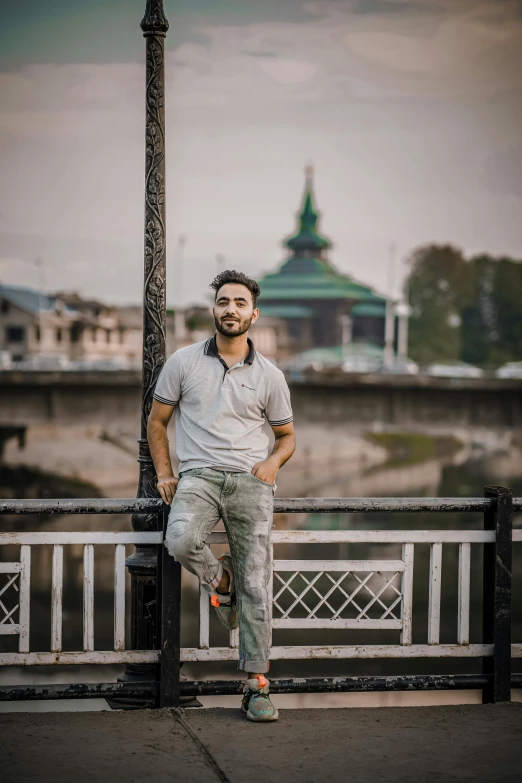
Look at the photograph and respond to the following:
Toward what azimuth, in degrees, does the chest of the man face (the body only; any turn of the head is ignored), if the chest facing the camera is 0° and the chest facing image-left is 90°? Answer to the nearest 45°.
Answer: approximately 0°

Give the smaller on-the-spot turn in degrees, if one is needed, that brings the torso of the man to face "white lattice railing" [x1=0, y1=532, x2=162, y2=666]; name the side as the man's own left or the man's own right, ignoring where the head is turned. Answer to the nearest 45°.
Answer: approximately 90° to the man's own right

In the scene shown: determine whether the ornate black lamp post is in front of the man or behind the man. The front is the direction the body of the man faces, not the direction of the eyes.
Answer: behind
